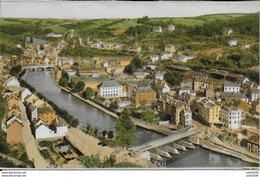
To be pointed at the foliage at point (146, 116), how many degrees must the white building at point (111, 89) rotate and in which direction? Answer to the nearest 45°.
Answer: approximately 45° to its left

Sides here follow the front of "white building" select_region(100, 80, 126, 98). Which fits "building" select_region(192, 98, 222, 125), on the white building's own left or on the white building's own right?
on the white building's own left

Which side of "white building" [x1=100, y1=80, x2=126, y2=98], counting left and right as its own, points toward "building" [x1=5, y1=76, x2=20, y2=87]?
right

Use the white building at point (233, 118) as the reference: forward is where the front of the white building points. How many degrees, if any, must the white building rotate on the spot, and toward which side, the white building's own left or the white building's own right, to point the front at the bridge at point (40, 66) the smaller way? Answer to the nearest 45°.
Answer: approximately 90° to the white building's own right

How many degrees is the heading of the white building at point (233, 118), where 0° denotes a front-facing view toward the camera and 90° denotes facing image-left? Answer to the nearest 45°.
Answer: approximately 0°

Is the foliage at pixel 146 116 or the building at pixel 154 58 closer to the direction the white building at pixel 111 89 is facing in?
the foliage

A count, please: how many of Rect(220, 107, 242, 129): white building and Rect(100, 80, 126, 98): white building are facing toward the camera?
2

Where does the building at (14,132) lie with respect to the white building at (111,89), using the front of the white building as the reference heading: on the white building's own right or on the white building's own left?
on the white building's own right

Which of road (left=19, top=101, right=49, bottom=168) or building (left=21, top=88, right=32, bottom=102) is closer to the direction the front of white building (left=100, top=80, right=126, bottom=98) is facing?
the road

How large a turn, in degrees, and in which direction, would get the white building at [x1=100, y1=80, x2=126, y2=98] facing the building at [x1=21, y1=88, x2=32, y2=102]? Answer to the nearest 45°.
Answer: approximately 90° to its right

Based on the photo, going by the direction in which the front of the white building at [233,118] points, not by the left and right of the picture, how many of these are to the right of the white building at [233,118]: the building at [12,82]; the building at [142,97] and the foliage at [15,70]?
3
